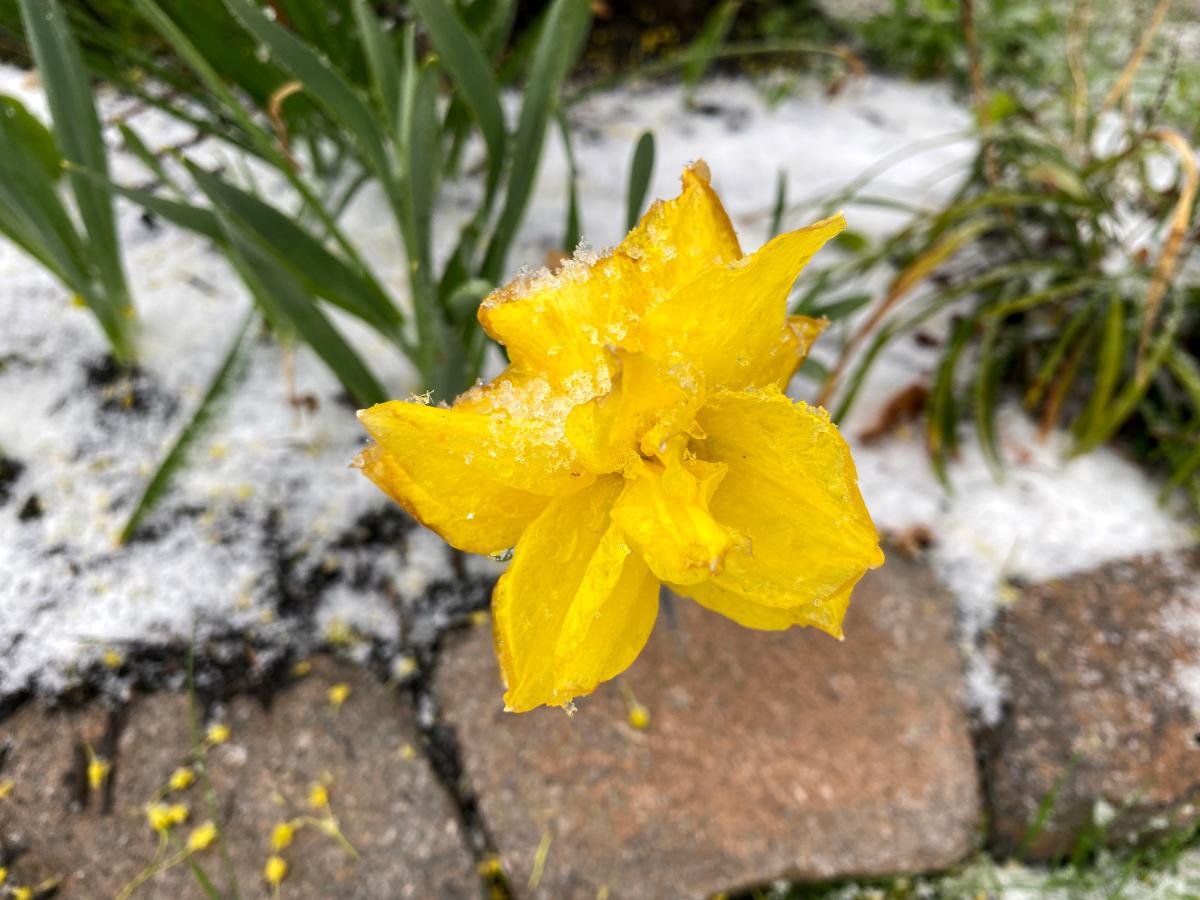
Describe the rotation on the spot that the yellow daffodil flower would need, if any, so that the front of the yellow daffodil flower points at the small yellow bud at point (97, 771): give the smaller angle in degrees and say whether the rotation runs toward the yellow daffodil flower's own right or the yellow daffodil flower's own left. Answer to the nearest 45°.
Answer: approximately 90° to the yellow daffodil flower's own right

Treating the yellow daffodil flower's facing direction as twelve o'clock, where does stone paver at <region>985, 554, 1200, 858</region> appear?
The stone paver is roughly at 8 o'clock from the yellow daffodil flower.

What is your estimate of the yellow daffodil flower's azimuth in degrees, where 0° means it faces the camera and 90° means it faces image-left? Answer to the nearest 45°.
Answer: approximately 0°
